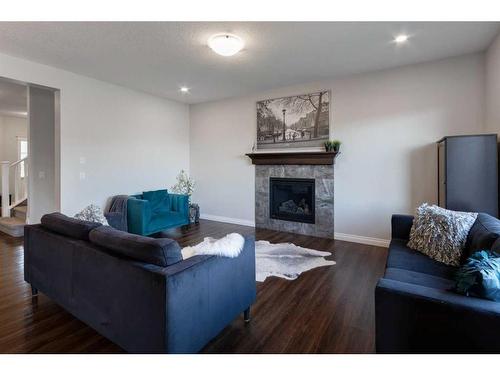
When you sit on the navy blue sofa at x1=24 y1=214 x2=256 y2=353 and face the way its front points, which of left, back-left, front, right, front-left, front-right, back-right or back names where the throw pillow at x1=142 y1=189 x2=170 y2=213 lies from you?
front-left

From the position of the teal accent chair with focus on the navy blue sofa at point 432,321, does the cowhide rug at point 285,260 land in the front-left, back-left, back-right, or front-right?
front-left

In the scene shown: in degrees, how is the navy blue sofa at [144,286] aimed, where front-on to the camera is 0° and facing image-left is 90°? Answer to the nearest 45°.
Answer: approximately 225°

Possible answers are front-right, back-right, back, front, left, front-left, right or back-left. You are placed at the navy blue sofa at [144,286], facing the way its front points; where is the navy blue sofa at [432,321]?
right

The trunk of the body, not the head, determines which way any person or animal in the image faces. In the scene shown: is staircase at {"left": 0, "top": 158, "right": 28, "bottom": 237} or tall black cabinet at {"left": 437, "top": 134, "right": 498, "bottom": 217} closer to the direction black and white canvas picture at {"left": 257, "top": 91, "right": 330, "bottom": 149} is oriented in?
the staircase

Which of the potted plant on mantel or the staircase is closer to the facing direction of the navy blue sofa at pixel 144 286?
the potted plant on mantel

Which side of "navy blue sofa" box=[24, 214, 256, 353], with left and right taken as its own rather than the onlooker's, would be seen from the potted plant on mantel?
front

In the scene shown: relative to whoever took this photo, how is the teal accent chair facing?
facing the viewer and to the right of the viewer

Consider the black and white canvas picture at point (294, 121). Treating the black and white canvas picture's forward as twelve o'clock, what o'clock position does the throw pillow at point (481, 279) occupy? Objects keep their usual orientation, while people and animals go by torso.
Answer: The throw pillow is roughly at 10 o'clock from the black and white canvas picture.

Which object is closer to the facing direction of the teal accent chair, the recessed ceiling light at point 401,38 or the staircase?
the recessed ceiling light

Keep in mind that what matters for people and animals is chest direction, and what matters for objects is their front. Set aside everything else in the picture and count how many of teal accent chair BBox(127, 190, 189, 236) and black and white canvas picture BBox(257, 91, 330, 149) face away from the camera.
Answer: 0

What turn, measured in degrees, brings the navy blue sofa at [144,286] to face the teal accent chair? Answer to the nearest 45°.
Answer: approximately 45° to its left

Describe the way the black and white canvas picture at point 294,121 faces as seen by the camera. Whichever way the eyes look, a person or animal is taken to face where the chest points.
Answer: facing the viewer and to the left of the viewer
